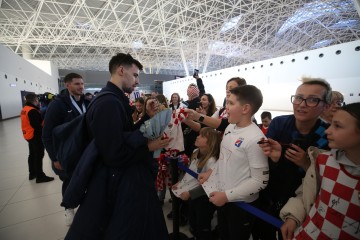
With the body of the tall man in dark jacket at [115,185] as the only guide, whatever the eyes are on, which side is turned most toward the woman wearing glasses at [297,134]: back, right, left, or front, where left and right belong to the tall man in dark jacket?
front

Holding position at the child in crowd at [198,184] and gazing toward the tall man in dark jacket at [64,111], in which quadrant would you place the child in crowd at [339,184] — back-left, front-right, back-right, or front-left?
back-left

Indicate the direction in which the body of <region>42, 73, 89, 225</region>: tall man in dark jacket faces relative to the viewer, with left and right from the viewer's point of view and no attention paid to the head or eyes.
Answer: facing the viewer and to the right of the viewer

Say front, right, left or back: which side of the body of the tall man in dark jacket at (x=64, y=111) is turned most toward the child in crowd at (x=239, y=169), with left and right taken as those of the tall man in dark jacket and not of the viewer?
front

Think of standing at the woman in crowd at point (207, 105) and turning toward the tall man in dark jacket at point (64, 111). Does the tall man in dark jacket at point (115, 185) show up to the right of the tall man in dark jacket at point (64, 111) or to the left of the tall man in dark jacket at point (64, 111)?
left

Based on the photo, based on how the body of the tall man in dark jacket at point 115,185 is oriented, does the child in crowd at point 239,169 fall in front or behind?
in front

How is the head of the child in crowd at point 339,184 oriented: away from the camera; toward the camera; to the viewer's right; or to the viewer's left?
to the viewer's left

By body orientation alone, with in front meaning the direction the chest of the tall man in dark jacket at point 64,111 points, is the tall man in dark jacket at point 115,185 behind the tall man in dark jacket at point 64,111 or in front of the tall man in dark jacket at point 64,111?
in front

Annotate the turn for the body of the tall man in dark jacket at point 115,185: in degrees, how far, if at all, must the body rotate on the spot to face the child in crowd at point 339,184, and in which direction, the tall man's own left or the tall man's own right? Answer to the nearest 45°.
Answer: approximately 45° to the tall man's own right

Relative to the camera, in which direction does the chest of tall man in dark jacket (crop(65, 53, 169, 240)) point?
to the viewer's right

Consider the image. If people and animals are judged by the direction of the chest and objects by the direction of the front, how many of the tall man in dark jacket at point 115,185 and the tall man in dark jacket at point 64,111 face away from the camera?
0

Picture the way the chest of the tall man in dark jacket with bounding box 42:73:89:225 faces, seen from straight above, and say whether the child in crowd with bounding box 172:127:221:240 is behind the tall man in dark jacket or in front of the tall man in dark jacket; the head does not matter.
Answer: in front

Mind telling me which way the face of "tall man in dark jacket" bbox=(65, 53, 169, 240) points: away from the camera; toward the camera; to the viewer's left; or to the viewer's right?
to the viewer's right

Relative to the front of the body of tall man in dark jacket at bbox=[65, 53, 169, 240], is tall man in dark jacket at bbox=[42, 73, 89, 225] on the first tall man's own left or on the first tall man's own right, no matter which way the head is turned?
on the first tall man's own left
